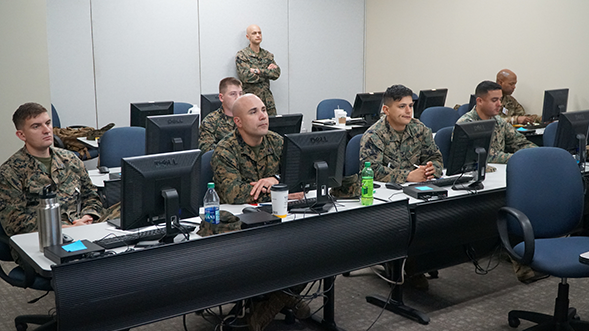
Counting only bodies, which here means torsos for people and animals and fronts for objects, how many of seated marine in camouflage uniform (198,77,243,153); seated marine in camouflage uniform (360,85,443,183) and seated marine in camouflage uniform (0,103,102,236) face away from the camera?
0

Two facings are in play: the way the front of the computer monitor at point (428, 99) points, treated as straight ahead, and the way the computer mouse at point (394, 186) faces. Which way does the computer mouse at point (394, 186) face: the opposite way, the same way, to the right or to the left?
the opposite way

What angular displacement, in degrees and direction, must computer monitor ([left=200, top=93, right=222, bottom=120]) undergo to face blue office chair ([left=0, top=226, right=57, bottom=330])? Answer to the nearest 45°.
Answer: approximately 135° to its left

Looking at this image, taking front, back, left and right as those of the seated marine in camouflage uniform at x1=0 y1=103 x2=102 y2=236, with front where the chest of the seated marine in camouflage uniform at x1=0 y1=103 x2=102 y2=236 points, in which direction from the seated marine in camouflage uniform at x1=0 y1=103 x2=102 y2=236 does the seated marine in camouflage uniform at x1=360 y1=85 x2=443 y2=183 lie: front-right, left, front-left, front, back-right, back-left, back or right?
front-left

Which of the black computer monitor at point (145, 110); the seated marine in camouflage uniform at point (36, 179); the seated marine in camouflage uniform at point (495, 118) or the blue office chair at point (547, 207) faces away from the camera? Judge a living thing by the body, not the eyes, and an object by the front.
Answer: the black computer monitor

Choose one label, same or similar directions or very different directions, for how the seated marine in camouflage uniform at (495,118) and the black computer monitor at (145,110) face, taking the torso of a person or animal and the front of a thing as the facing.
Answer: very different directions

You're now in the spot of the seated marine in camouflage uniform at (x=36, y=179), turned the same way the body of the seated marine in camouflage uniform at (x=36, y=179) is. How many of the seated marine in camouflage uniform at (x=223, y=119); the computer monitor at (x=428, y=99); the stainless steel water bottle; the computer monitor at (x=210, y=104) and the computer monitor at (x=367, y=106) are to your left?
4

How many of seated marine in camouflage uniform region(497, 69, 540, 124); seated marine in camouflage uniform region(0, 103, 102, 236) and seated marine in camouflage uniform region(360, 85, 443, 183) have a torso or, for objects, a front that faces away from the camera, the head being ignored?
0

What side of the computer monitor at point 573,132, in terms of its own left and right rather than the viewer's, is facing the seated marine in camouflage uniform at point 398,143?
left

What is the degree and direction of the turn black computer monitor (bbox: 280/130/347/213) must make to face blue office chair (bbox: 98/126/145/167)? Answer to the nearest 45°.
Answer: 0° — it already faces it

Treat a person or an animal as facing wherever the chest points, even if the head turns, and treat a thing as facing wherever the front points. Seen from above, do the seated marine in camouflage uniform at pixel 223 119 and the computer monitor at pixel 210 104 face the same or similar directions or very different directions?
very different directions
